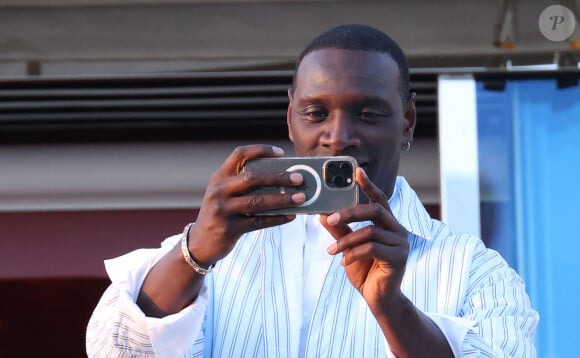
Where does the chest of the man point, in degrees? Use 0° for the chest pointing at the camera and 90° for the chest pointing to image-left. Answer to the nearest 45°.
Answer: approximately 0°
